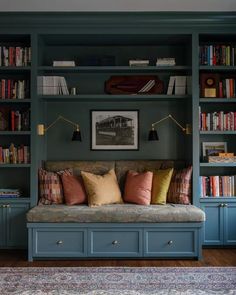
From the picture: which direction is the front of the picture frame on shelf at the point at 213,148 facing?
toward the camera

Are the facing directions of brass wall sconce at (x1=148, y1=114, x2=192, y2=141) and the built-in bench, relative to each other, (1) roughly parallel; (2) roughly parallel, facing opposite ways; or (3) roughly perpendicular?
roughly perpendicular

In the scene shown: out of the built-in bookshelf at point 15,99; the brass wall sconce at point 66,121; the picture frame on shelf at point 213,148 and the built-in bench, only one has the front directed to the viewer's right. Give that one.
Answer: the brass wall sconce

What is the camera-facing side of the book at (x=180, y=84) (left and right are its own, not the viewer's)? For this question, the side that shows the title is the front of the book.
front

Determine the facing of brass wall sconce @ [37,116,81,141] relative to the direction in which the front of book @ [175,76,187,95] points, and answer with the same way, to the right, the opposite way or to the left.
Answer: to the left

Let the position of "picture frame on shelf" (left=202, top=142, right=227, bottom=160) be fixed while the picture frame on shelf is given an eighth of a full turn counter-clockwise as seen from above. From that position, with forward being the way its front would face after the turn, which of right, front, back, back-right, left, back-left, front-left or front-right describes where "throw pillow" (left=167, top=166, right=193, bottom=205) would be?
right

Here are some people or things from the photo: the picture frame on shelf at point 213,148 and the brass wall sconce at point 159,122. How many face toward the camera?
1

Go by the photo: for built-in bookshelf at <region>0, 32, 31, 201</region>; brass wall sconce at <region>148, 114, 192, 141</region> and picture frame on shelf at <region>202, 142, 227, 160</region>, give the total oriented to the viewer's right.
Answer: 0

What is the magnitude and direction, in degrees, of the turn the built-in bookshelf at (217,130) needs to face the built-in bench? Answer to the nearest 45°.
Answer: approximately 45° to its right

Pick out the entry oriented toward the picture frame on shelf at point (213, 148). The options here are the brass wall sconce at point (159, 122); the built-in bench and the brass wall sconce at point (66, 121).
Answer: the brass wall sconce at point (66, 121)

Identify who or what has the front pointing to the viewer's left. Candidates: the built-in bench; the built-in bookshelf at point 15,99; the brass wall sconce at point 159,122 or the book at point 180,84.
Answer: the brass wall sconce

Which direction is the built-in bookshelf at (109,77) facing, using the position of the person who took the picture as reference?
facing the viewer

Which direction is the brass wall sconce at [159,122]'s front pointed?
to the viewer's left
